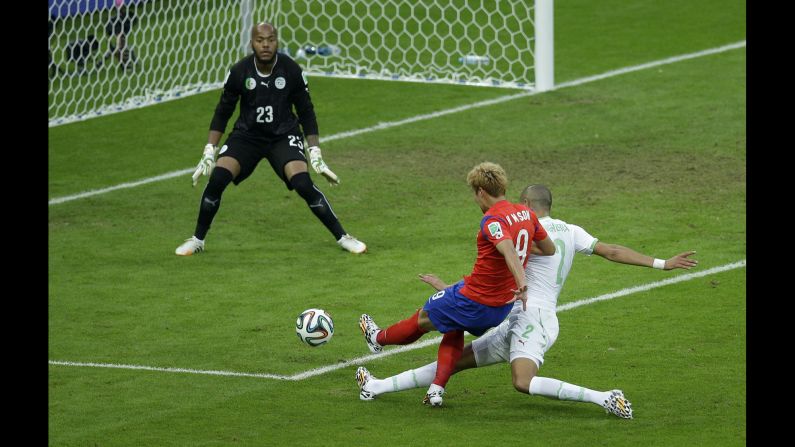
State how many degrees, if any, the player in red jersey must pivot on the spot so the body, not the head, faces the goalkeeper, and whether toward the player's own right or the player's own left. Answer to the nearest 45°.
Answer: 0° — they already face them

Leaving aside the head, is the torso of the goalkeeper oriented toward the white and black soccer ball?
yes

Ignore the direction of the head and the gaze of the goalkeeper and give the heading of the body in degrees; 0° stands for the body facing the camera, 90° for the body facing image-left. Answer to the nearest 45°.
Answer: approximately 0°

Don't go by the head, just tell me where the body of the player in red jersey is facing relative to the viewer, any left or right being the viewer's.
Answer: facing away from the viewer and to the left of the viewer

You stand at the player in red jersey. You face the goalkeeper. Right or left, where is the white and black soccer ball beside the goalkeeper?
left

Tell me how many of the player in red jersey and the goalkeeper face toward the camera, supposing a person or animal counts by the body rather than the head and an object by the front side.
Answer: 1

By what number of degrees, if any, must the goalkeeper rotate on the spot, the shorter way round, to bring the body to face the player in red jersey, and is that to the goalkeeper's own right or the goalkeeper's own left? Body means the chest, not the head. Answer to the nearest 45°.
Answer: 0° — they already face them

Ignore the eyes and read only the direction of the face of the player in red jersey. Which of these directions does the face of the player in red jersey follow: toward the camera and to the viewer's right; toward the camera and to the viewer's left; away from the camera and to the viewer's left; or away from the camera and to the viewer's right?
away from the camera and to the viewer's left

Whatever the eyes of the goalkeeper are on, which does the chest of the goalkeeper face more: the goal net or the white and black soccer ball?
the white and black soccer ball

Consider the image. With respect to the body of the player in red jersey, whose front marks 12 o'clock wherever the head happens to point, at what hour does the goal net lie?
The goal net is roughly at 1 o'clock from the player in red jersey.

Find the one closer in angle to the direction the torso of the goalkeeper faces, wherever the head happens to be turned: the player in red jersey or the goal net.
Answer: the player in red jersey
